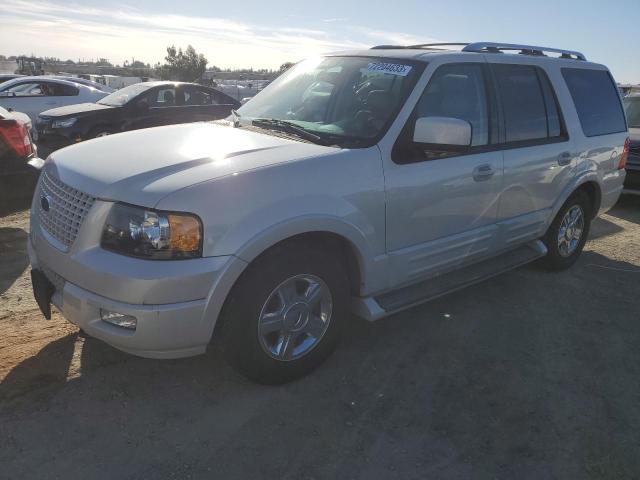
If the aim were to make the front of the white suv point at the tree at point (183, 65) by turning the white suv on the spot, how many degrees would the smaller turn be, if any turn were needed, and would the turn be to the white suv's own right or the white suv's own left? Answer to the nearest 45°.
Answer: approximately 135° to the white suv's own right

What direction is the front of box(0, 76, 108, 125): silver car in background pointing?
to the viewer's left

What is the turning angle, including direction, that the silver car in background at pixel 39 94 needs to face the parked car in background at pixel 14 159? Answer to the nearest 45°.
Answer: approximately 90° to its left

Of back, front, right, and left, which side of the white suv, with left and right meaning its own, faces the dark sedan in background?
right

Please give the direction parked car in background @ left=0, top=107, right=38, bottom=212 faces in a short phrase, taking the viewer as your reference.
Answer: facing to the left of the viewer

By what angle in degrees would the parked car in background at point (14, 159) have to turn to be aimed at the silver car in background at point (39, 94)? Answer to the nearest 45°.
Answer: approximately 90° to its right

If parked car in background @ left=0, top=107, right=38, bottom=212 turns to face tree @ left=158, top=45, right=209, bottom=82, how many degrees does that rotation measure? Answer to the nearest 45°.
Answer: approximately 90° to its right

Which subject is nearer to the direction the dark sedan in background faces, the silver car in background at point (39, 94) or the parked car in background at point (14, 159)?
the parked car in background

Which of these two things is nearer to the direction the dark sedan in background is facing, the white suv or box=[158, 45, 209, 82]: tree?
the white suv
